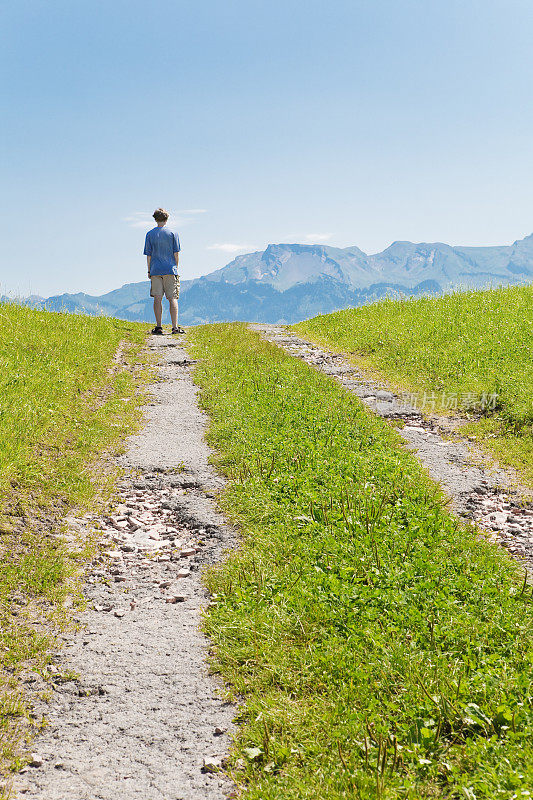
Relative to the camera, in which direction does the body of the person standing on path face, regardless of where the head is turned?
away from the camera
